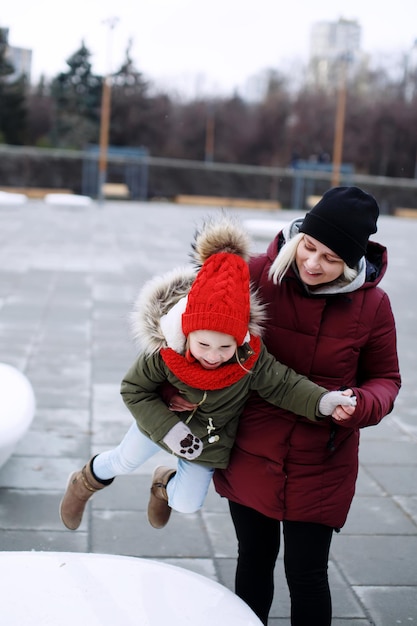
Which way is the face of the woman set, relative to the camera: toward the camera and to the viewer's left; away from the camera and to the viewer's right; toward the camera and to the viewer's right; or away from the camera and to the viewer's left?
toward the camera and to the viewer's left

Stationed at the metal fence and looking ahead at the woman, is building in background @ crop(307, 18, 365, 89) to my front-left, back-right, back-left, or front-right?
back-left

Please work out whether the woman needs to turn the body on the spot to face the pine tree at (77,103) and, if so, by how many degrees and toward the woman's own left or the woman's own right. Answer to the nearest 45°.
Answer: approximately 180°

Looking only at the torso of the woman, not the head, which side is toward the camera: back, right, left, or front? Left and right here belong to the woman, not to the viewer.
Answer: front

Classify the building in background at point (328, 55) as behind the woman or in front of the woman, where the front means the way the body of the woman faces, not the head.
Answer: behind

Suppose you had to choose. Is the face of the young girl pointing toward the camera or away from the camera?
toward the camera

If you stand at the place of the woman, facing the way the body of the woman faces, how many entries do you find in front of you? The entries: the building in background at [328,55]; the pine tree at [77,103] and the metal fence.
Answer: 0

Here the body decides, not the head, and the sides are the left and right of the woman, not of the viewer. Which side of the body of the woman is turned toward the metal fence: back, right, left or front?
back
